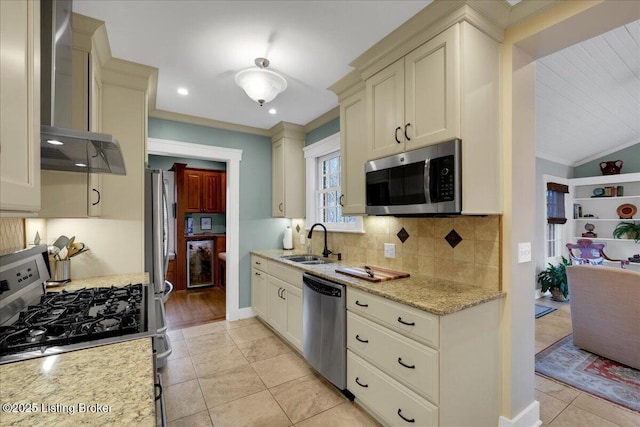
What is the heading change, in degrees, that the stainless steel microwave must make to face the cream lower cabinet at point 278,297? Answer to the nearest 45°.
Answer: approximately 90° to its right

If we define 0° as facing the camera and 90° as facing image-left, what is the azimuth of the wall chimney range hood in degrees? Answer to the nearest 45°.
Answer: approximately 270°

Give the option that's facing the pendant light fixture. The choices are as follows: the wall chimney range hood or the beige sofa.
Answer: the wall chimney range hood

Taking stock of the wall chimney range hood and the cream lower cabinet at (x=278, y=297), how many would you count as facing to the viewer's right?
1

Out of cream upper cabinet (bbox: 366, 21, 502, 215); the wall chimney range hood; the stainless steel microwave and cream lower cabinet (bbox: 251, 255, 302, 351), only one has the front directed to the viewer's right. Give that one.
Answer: the wall chimney range hood

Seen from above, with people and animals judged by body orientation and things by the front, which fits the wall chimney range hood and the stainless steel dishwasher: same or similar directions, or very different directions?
very different directions

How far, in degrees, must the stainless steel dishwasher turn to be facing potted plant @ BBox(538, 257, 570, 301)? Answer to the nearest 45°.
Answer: approximately 180°

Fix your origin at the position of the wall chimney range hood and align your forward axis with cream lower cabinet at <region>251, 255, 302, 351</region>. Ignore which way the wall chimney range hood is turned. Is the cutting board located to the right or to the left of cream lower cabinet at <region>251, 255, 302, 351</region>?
right

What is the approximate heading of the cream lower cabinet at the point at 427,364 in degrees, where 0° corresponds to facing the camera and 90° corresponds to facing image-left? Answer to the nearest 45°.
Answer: approximately 45°

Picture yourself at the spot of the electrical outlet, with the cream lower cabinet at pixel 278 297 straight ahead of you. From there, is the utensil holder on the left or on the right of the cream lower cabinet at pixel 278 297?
left
